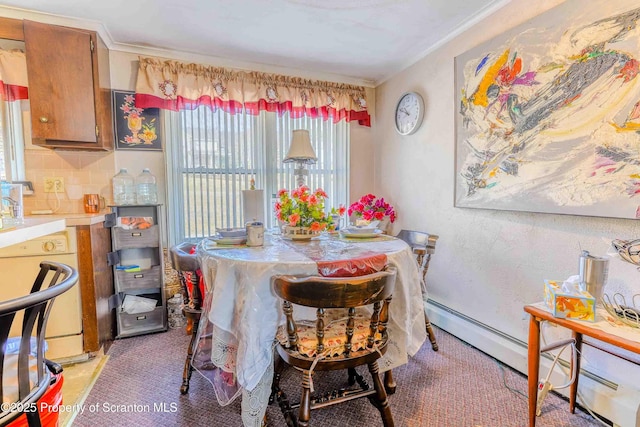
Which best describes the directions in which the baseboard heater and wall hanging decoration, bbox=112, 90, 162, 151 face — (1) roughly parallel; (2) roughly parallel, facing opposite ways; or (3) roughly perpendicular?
roughly perpendicular

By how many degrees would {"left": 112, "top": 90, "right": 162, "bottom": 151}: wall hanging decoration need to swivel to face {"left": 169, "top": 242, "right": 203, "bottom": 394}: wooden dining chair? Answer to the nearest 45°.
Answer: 0° — it already faces it

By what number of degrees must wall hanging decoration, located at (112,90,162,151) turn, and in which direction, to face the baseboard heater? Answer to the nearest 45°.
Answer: approximately 45° to its left

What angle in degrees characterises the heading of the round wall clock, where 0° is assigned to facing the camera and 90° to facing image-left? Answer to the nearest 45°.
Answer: approximately 45°

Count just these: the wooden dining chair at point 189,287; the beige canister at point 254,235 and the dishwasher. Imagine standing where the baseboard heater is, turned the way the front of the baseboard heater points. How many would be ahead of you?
3

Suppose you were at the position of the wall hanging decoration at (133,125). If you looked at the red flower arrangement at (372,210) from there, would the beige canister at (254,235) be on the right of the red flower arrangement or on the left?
right

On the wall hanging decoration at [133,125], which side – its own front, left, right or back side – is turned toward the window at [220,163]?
left

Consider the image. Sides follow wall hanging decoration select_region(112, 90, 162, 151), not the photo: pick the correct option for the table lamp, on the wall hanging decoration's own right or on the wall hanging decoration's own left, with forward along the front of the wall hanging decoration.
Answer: on the wall hanging decoration's own left

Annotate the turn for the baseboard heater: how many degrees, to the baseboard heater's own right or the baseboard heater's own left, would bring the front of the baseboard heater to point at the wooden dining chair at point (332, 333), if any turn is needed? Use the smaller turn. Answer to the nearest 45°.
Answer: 0° — it already faces it

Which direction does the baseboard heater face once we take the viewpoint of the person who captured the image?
facing the viewer and to the left of the viewer

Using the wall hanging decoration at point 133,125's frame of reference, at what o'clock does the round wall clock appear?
The round wall clock is roughly at 10 o'clock from the wall hanging decoration.

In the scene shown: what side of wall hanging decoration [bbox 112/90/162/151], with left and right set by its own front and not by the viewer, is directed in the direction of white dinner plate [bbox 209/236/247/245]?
front

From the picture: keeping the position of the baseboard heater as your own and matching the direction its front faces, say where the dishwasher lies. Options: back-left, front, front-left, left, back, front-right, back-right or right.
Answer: front

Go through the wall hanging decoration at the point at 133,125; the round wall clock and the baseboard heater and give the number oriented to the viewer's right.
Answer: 0

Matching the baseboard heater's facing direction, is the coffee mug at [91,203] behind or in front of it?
in front

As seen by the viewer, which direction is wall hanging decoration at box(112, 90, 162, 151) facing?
toward the camera

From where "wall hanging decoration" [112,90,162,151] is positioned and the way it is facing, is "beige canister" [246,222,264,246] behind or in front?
in front
